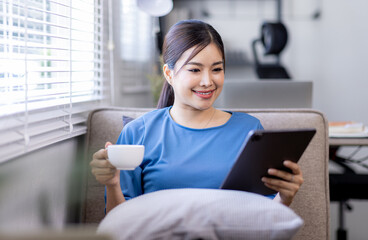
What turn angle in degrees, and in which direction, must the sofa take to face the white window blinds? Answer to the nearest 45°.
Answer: approximately 90° to its right

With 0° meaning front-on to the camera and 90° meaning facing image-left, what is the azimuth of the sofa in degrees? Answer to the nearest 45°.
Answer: approximately 0°

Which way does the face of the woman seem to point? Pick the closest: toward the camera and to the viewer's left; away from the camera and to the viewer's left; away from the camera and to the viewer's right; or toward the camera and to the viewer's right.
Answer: toward the camera and to the viewer's right
